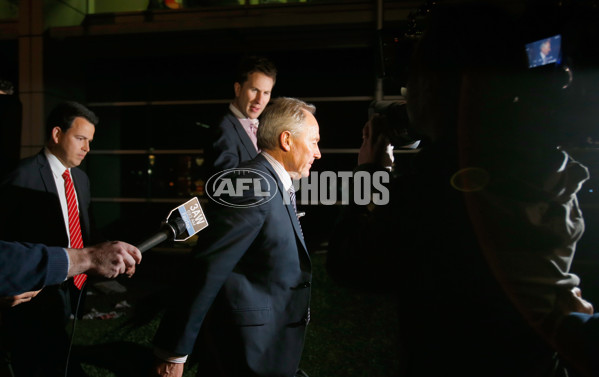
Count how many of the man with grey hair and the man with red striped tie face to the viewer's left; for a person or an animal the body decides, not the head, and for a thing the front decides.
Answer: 0

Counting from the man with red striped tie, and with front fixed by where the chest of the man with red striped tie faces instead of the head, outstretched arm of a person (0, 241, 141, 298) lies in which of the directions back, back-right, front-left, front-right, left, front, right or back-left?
front-right

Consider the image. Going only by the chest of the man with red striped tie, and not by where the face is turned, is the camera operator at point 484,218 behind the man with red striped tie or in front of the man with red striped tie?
in front

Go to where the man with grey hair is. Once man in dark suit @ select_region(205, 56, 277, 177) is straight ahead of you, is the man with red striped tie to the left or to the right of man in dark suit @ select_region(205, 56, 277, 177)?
left

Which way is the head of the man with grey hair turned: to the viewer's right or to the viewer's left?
to the viewer's right

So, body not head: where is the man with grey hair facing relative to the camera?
to the viewer's right

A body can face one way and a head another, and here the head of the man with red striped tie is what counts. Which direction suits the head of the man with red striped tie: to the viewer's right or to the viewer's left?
to the viewer's right

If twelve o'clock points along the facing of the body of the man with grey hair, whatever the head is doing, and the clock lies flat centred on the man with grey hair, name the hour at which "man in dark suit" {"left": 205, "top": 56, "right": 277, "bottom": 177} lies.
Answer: The man in dark suit is roughly at 9 o'clock from the man with grey hair.

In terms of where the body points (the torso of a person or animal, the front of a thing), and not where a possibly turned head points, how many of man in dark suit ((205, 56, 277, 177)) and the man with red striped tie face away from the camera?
0

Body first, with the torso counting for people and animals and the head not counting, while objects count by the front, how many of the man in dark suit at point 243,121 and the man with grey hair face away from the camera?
0

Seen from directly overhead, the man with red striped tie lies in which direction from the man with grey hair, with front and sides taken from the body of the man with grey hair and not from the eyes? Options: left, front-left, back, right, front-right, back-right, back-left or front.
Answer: back-left

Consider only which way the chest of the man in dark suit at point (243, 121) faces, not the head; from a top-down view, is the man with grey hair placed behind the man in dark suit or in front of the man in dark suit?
in front
